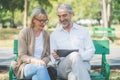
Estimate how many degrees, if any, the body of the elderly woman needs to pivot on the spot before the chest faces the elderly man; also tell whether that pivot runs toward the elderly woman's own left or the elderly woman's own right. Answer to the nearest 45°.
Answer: approximately 45° to the elderly woman's own left

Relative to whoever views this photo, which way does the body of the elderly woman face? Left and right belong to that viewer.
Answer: facing the viewer and to the right of the viewer

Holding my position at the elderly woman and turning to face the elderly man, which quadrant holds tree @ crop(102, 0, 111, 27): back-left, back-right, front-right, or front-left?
front-left

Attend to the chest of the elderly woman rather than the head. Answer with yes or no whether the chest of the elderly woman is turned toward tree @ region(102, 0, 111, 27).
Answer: no

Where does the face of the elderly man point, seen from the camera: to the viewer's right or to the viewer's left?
to the viewer's left

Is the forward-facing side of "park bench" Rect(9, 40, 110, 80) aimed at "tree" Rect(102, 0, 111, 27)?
no

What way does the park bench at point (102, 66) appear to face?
toward the camera

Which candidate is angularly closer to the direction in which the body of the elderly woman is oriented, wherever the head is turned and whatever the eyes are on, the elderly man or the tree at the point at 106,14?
the elderly man

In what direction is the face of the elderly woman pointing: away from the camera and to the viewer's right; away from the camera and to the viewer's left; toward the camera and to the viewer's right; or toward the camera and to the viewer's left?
toward the camera and to the viewer's right
